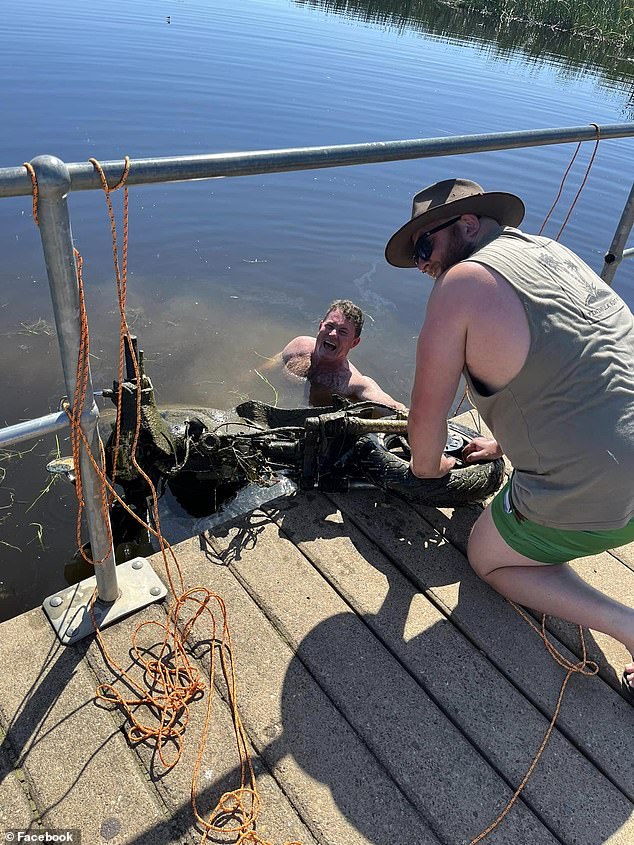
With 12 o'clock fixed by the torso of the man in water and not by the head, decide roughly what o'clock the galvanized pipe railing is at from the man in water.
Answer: The galvanized pipe railing is roughly at 12 o'clock from the man in water.

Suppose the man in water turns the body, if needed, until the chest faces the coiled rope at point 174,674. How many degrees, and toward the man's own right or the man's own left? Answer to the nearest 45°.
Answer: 0° — they already face it

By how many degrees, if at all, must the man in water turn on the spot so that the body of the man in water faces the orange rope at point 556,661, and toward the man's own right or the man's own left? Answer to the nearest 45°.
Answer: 0° — they already face it

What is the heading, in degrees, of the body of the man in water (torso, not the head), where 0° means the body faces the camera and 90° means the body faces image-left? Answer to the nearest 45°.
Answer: approximately 0°

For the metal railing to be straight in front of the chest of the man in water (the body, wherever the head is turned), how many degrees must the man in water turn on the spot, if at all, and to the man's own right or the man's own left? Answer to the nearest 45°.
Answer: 0° — they already face it
